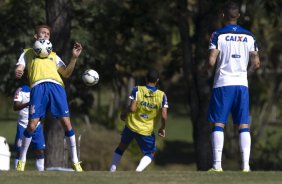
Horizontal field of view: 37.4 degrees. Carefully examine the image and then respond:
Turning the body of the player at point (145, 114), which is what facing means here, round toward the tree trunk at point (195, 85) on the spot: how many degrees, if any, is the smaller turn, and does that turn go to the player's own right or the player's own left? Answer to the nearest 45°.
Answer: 0° — they already face it

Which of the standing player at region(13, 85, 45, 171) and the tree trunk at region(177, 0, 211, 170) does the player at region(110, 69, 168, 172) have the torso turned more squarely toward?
the tree trunk

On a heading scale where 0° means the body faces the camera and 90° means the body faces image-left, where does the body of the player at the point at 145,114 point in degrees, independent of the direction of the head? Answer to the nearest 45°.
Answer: approximately 180°

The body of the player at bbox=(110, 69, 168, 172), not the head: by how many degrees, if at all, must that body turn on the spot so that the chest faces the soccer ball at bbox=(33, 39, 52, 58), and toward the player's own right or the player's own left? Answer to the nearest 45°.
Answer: approximately 135° to the player's own left
